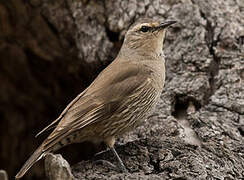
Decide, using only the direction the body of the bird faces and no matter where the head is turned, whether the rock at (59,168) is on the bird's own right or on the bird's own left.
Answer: on the bird's own right

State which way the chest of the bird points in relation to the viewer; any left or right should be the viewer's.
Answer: facing to the right of the viewer
